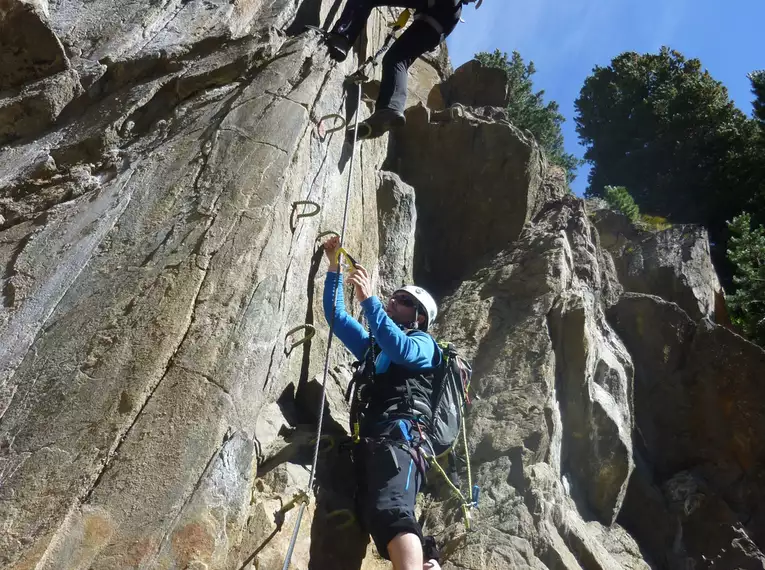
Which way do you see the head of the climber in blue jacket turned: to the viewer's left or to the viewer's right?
to the viewer's left

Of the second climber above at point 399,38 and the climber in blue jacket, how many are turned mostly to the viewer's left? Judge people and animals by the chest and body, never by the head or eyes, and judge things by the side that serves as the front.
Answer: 2

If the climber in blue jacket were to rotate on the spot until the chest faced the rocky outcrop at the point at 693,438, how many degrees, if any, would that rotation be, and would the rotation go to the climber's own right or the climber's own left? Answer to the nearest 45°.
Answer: approximately 135° to the climber's own right

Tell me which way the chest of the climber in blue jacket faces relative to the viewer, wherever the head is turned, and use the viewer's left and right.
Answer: facing to the left of the viewer

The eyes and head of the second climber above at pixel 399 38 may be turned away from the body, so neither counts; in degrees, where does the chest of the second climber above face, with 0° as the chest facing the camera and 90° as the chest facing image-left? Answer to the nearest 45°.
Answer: approximately 90°

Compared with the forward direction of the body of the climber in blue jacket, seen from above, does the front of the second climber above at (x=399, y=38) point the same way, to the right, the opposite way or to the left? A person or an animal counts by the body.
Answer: the same way

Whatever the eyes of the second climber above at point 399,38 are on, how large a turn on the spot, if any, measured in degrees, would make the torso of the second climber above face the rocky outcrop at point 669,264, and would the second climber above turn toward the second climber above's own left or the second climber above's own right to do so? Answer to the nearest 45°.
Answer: approximately 135° to the second climber above's own right
